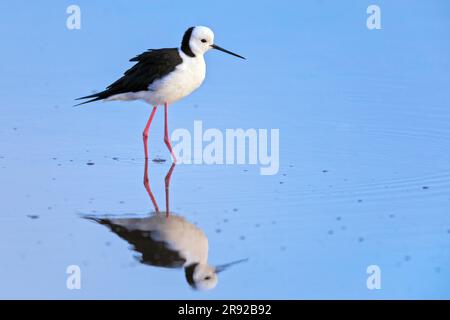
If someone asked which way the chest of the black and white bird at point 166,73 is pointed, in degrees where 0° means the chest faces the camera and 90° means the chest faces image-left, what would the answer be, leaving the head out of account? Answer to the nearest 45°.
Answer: approximately 270°
